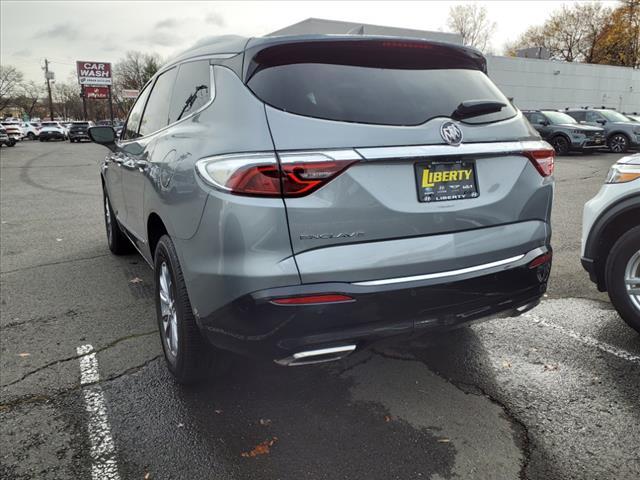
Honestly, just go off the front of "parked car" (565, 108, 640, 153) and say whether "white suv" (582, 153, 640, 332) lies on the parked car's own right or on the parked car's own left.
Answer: on the parked car's own right

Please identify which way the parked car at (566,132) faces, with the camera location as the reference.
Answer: facing the viewer and to the right of the viewer

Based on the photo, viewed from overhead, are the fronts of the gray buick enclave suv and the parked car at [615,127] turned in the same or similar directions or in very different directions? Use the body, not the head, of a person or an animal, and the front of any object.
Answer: very different directions

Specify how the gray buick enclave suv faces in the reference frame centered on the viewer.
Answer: facing away from the viewer and to the left of the viewer

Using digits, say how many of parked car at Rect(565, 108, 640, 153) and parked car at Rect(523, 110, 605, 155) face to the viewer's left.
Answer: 0

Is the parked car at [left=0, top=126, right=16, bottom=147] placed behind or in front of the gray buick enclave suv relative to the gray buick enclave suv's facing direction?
in front

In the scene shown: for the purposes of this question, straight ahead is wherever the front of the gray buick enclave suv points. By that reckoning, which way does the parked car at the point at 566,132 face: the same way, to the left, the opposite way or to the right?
the opposite way

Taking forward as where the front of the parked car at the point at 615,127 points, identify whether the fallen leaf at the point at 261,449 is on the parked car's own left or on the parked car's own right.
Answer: on the parked car's own right

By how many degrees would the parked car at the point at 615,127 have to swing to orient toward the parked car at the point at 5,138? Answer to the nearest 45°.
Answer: approximately 135° to its right
